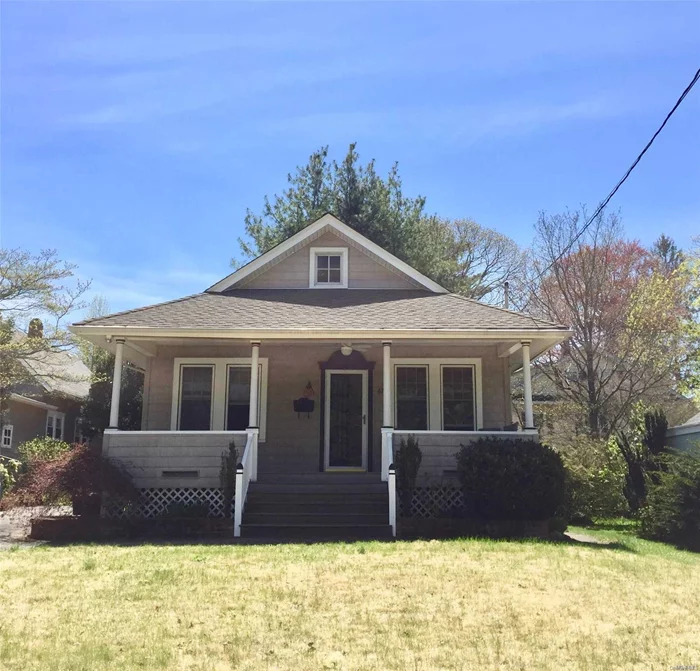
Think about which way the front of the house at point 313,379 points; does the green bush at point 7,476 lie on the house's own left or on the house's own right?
on the house's own right

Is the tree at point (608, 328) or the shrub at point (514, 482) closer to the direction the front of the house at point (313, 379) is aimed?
the shrub

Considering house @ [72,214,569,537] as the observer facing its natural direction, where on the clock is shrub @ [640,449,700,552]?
The shrub is roughly at 10 o'clock from the house.

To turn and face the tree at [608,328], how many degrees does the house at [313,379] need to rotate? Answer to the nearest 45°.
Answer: approximately 135° to its left

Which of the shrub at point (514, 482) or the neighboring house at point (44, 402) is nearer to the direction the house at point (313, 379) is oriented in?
the shrub

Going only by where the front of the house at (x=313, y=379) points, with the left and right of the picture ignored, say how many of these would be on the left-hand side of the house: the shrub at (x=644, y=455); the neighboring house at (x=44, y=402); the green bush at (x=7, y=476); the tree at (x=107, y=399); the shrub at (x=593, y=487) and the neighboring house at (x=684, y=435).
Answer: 3

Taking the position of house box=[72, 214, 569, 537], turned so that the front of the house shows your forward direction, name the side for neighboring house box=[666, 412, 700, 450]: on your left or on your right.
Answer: on your left

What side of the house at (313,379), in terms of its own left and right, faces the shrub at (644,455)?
left

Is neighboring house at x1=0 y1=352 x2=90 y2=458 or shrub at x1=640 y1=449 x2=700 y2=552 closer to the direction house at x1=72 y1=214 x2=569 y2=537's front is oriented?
the shrub

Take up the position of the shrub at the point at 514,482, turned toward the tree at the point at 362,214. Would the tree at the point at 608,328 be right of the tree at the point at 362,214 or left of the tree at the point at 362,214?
right

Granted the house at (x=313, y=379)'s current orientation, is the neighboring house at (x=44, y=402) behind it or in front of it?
behind

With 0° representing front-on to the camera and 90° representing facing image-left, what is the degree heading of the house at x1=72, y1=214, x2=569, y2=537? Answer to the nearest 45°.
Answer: approximately 0°

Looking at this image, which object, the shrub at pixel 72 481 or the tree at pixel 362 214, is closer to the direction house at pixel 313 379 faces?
the shrub

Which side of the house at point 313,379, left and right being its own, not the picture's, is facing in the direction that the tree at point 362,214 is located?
back

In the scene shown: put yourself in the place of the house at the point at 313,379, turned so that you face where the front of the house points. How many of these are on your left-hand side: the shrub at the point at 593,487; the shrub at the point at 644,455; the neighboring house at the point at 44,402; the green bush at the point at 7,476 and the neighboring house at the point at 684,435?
3
